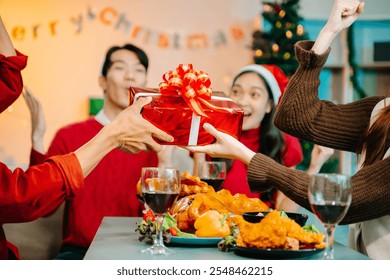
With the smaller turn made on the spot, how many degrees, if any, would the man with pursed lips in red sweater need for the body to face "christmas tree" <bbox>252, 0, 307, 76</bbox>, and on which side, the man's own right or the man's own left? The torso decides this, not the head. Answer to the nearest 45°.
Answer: approximately 90° to the man's own left

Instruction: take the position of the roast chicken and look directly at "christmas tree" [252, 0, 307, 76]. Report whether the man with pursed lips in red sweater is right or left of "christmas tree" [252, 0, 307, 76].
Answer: left

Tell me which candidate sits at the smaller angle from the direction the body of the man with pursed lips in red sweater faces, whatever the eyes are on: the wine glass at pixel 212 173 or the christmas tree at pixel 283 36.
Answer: the wine glass

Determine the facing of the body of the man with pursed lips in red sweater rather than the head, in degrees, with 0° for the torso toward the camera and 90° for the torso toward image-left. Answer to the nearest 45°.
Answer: approximately 315°

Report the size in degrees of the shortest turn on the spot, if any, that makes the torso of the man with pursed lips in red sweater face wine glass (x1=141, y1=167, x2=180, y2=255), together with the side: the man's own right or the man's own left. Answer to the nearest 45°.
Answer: approximately 45° to the man's own right
